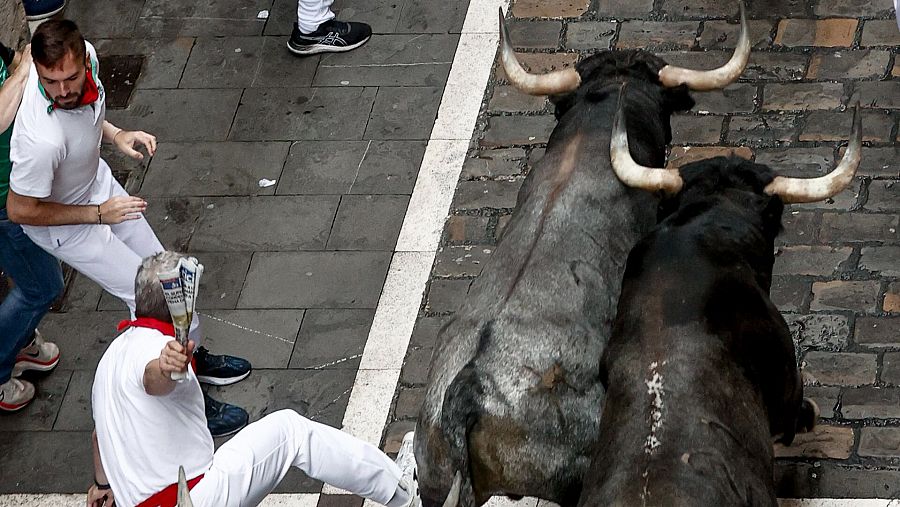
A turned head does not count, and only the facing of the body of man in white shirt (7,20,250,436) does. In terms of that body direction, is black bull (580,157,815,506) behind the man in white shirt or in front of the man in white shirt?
in front

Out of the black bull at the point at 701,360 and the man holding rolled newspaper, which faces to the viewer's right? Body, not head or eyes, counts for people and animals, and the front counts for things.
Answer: the man holding rolled newspaper

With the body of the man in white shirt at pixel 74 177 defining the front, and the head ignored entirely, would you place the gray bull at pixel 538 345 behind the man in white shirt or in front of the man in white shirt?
in front

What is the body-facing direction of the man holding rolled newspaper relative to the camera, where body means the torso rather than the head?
to the viewer's right

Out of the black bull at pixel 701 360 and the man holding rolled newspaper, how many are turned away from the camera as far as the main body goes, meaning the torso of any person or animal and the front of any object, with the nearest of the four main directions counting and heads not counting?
1

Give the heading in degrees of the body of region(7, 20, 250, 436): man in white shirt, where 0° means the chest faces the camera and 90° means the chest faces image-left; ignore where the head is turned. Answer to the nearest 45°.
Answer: approximately 315°

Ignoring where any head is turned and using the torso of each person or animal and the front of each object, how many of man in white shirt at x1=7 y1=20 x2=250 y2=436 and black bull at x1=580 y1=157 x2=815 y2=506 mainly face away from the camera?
1

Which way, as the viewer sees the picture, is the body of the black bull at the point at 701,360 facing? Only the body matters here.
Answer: away from the camera
